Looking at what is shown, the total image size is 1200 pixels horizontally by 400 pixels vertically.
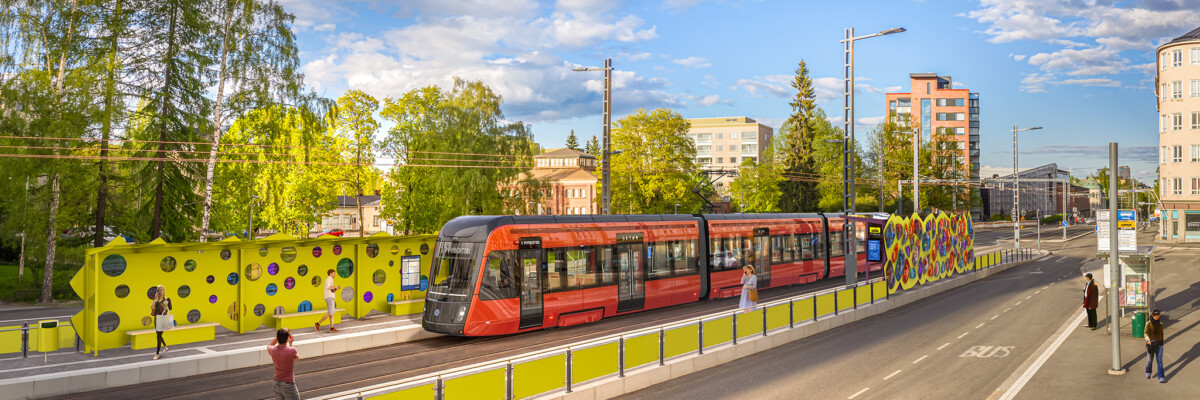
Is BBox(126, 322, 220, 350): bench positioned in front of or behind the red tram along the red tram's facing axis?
in front

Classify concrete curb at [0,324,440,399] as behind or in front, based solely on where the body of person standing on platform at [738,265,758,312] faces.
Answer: in front

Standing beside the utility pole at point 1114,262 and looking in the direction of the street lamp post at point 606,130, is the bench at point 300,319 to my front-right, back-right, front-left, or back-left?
front-left

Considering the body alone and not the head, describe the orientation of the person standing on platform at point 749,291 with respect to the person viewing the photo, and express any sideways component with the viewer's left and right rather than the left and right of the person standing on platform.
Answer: facing the viewer and to the left of the viewer

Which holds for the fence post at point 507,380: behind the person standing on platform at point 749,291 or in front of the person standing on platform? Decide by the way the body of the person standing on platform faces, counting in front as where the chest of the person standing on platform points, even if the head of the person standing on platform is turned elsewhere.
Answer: in front

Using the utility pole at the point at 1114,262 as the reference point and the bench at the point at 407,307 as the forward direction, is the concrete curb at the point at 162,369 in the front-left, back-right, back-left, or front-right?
front-left
